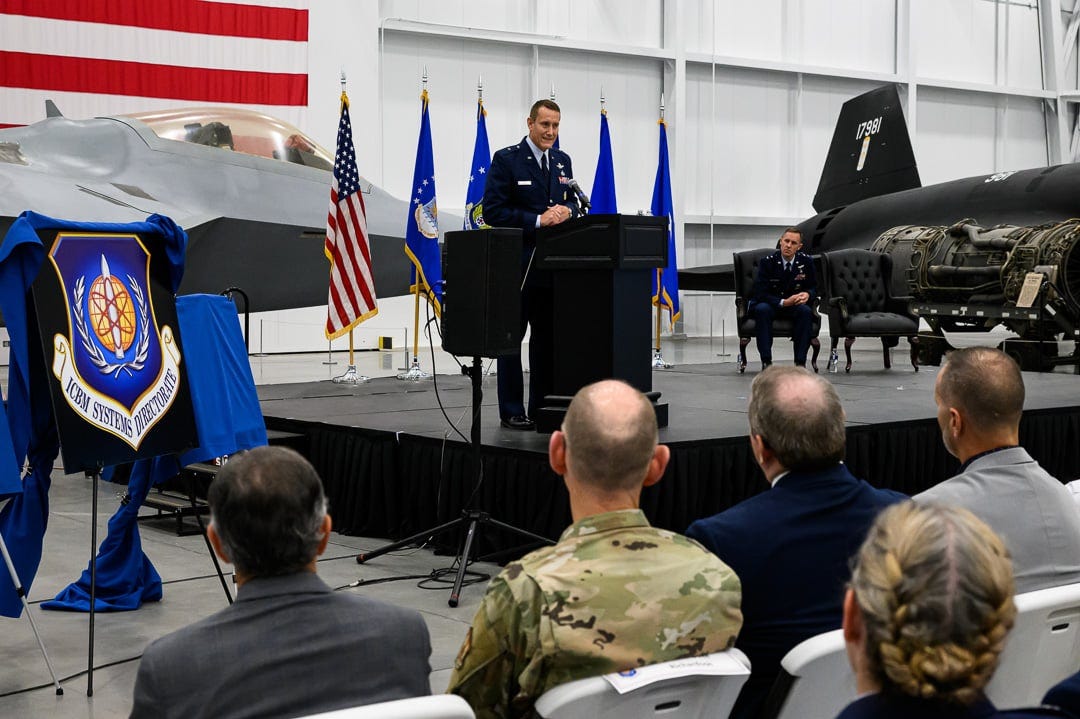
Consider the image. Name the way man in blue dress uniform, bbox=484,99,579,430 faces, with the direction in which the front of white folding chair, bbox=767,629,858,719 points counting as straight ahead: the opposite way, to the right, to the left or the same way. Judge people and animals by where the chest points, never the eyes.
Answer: the opposite way

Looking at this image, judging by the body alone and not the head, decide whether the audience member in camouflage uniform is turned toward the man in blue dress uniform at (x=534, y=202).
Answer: yes

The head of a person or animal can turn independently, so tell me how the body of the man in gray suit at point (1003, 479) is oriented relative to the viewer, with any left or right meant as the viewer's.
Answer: facing away from the viewer and to the left of the viewer

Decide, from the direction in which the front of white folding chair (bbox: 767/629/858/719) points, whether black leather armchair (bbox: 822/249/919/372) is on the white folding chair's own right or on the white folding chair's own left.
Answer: on the white folding chair's own right

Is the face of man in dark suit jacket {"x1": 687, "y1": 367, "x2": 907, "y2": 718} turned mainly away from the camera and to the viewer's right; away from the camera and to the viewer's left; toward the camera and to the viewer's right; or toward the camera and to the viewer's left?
away from the camera and to the viewer's left

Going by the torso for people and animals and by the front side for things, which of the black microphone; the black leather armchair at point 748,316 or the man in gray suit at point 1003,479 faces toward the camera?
the black leather armchair

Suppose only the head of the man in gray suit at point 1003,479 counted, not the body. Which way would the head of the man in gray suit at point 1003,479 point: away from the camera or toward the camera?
away from the camera

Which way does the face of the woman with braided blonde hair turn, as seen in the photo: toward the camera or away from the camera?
away from the camera

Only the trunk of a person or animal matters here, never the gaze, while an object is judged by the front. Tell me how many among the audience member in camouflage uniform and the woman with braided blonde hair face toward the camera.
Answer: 0

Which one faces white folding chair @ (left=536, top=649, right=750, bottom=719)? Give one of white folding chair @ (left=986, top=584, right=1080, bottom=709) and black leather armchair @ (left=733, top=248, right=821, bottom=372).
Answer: the black leather armchair

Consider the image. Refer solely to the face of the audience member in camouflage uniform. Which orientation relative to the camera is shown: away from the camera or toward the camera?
away from the camera

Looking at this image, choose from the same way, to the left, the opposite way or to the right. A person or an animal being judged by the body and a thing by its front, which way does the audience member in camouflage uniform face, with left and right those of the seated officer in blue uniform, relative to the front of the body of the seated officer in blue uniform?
the opposite way

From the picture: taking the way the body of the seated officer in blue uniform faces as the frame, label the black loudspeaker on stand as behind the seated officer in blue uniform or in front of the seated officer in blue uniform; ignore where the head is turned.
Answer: in front

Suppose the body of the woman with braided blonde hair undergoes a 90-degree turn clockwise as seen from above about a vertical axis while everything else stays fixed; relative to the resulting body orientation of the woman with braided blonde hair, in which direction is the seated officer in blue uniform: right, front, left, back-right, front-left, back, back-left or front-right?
left

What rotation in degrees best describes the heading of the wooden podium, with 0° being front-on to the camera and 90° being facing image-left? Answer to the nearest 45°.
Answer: approximately 315°

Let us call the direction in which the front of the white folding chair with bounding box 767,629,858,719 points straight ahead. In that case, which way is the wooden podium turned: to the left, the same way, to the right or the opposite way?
the opposite way
